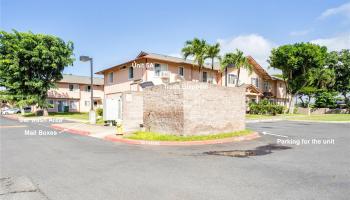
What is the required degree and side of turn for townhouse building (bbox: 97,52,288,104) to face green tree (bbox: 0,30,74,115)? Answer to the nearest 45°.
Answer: approximately 135° to its right

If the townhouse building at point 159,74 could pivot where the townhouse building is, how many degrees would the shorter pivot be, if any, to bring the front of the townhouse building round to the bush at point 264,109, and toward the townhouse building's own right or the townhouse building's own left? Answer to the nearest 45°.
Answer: approximately 45° to the townhouse building's own left

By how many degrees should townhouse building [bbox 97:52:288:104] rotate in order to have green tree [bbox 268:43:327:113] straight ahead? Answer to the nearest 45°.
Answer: approximately 90° to its left

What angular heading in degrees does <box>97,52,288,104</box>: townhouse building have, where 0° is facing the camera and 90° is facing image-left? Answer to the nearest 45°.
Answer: approximately 315°
